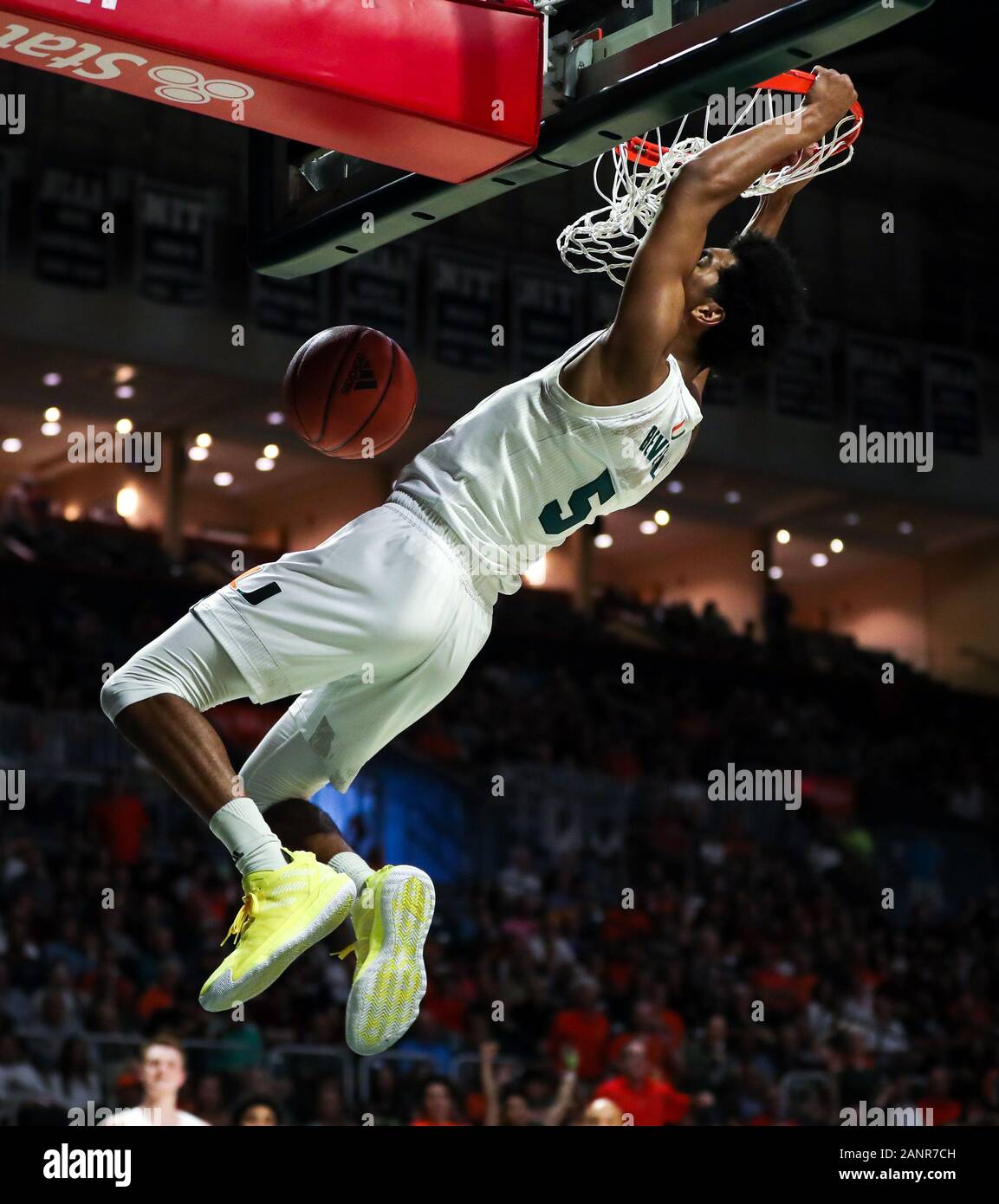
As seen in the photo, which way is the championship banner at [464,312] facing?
toward the camera

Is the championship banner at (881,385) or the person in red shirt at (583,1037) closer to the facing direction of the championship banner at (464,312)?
the person in red shirt

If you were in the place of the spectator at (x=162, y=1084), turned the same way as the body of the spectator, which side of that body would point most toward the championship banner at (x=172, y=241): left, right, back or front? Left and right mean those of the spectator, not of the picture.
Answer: back

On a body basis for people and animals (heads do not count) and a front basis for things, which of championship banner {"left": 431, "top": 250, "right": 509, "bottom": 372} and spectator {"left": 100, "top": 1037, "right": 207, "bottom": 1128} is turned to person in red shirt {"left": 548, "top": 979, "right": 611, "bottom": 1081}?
the championship banner

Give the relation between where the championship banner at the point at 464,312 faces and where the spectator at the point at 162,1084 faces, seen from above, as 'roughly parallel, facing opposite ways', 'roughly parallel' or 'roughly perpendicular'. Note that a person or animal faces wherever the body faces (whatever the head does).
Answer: roughly parallel

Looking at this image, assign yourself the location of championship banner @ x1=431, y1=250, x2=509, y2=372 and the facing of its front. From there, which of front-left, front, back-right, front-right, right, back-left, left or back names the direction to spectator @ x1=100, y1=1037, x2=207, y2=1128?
front

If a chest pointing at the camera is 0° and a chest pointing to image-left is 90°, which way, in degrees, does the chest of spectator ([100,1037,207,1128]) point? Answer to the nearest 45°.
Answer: approximately 0°

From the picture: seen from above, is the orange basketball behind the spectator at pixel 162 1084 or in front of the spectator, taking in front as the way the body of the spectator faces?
in front

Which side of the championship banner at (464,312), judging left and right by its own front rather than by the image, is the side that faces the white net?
front

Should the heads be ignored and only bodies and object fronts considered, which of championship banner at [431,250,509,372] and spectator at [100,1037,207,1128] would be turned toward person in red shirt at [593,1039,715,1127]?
the championship banner

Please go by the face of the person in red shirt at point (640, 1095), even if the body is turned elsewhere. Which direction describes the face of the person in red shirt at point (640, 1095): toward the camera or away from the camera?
toward the camera

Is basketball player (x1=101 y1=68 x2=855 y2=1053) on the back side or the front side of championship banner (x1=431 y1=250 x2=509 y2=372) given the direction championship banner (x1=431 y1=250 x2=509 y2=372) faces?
on the front side
